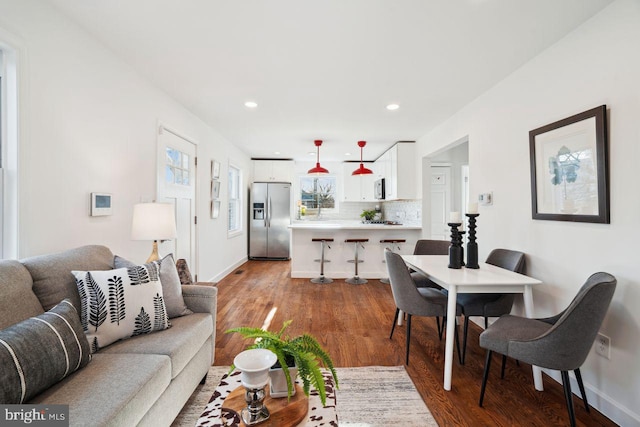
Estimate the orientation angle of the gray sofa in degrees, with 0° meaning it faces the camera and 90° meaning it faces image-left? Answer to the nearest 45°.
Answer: approximately 315°

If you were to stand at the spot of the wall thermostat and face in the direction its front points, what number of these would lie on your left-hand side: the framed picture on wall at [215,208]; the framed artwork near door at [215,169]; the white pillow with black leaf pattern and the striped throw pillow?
2

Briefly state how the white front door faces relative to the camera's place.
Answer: facing the viewer and to the right of the viewer

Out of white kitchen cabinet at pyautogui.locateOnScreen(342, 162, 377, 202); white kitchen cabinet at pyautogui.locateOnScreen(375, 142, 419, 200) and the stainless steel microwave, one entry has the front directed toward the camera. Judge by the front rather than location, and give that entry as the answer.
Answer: white kitchen cabinet at pyautogui.locateOnScreen(342, 162, 377, 202)

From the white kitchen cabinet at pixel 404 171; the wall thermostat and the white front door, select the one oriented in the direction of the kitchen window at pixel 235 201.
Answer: the white kitchen cabinet

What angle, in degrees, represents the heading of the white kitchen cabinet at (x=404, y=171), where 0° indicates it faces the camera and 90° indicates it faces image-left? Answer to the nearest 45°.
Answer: approximately 90°

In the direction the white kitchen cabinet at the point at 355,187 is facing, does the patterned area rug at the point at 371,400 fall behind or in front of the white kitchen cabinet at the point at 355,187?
in front

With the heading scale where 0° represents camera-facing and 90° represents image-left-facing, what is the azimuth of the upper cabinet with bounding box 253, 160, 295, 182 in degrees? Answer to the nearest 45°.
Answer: approximately 0°

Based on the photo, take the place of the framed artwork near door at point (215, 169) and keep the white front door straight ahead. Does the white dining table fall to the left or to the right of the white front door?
left

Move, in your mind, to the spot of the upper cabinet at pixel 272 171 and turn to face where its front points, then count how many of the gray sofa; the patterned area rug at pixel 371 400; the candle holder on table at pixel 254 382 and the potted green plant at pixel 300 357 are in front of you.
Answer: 4

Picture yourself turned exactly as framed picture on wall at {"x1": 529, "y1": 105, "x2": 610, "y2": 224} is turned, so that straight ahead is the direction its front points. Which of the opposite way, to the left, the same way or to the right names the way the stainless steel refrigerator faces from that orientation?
to the left

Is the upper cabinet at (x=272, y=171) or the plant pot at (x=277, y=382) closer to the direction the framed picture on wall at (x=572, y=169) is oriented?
the plant pot

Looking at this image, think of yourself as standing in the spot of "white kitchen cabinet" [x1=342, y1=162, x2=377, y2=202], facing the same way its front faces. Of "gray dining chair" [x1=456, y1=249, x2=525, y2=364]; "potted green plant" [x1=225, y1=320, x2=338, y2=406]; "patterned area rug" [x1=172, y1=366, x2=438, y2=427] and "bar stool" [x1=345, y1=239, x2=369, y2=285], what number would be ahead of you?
4

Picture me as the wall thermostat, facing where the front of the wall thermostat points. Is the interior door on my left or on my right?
on my left
